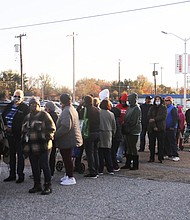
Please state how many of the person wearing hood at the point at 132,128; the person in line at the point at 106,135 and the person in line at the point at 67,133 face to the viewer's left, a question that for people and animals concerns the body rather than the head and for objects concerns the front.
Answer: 2

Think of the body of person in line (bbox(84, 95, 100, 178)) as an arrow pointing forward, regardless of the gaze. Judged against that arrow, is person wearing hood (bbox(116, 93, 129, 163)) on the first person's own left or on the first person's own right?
on the first person's own right

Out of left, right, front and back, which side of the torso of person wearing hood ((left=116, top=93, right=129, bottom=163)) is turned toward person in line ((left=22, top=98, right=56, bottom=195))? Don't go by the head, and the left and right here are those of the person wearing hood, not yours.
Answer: front

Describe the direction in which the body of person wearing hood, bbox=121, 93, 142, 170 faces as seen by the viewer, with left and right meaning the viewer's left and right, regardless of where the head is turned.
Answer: facing to the left of the viewer

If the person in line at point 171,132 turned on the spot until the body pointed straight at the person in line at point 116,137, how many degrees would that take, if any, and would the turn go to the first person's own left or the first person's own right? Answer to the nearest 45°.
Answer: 0° — they already face them
